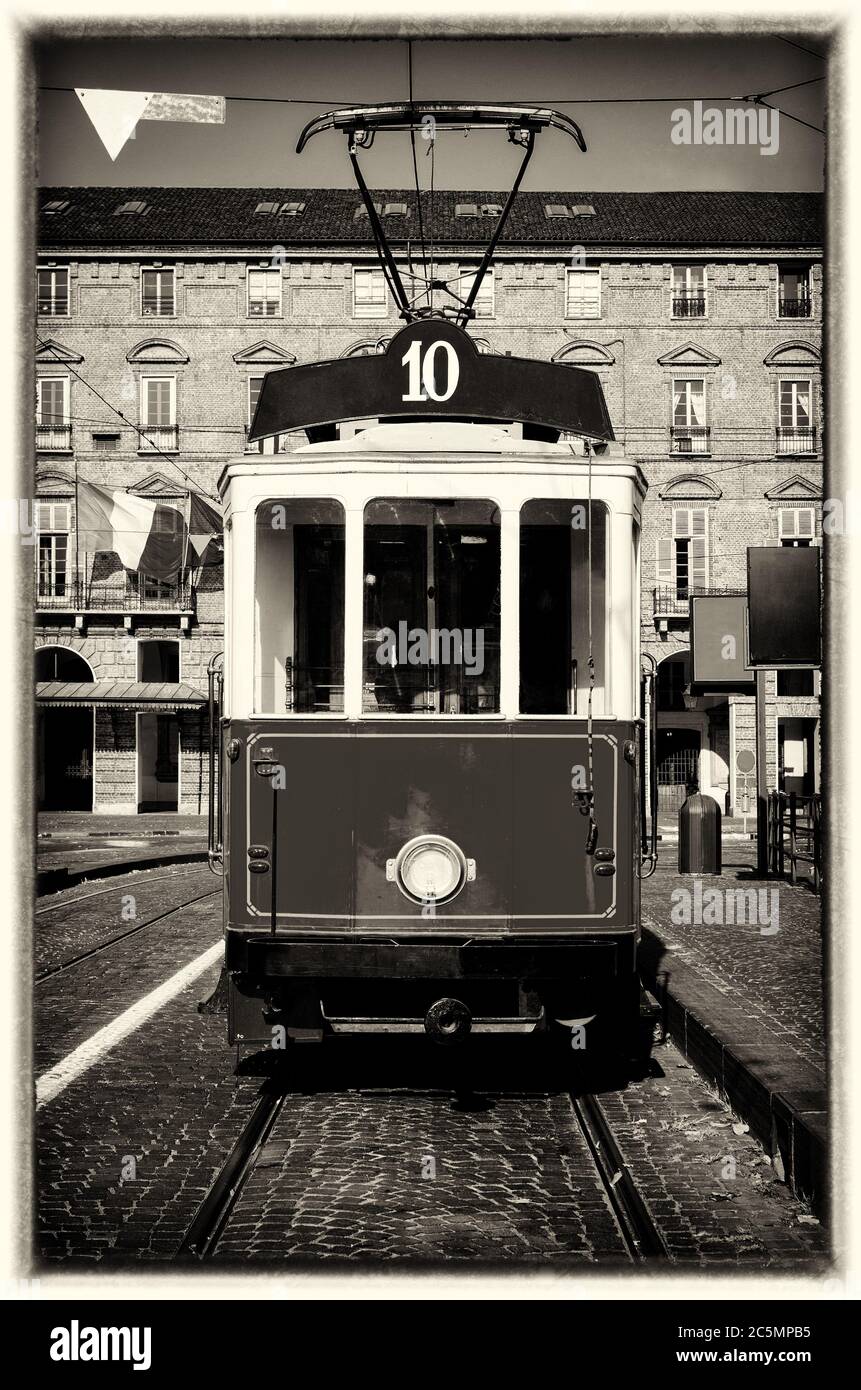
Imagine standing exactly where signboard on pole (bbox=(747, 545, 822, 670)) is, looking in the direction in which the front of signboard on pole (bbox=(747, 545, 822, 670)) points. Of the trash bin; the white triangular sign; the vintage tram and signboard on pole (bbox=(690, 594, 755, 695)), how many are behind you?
2

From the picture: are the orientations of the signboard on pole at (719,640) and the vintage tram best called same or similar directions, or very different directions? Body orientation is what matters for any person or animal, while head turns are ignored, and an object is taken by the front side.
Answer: same or similar directions

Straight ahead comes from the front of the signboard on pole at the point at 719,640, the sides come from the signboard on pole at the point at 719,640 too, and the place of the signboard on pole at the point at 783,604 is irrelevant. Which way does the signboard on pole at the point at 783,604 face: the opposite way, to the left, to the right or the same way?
the same way

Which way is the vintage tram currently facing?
toward the camera

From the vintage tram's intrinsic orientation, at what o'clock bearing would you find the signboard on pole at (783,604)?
The signboard on pole is roughly at 7 o'clock from the vintage tram.

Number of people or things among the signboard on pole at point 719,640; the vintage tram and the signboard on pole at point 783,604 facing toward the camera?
3

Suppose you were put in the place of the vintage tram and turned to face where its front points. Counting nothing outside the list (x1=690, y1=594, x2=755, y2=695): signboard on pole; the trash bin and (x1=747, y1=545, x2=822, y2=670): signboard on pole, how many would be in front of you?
0

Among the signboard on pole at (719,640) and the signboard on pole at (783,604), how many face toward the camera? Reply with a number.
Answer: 2

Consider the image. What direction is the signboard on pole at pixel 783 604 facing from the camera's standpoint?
toward the camera

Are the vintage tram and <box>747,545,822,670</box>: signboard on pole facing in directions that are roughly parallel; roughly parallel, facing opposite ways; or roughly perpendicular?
roughly parallel
